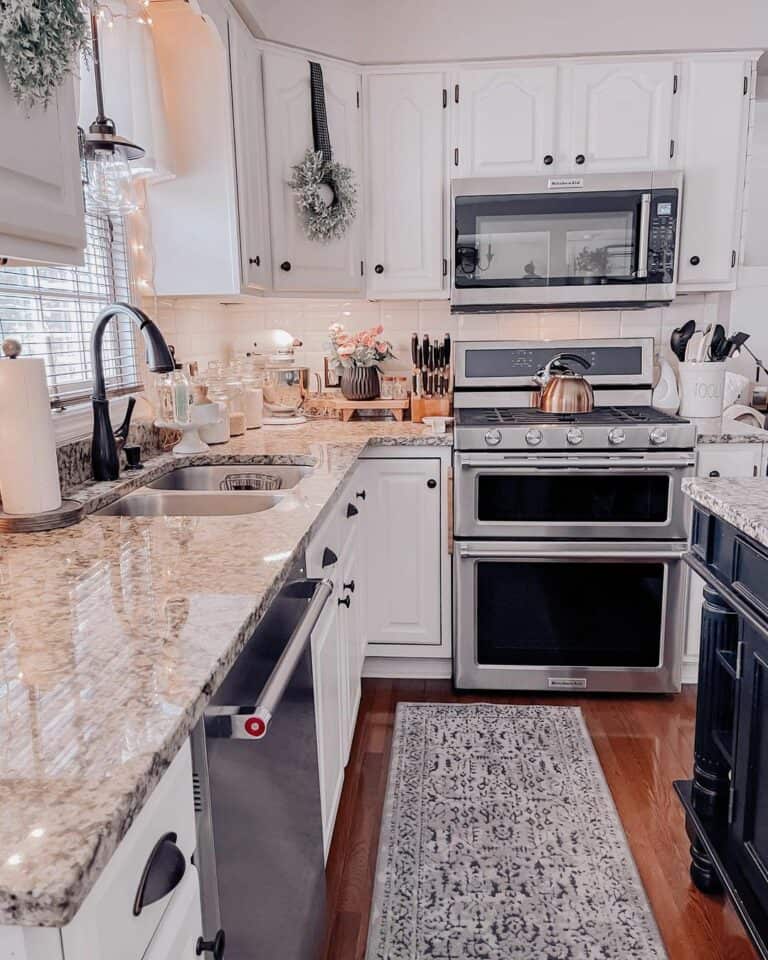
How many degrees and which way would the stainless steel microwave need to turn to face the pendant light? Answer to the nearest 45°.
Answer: approximately 45° to its right

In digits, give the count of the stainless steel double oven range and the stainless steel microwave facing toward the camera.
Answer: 2

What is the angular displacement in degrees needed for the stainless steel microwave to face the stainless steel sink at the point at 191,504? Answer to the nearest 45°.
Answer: approximately 45° to its right

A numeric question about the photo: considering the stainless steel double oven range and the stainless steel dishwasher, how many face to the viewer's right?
1

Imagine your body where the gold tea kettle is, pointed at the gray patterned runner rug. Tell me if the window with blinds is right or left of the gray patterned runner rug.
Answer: right

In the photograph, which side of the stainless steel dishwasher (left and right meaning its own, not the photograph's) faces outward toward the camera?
right

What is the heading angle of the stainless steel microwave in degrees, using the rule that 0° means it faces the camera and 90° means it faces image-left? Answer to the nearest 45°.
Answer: approximately 0°

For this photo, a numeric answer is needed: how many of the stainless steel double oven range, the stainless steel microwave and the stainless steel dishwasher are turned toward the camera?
2

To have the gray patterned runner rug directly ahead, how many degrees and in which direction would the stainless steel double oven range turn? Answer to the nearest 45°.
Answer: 0° — it already faces it

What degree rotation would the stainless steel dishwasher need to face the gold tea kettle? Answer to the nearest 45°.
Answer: approximately 45° to its left

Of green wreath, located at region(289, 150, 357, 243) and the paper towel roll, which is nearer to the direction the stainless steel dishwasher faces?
the green wreath
